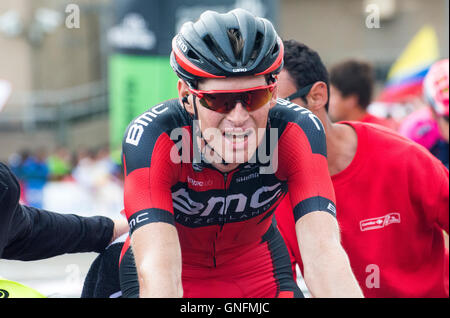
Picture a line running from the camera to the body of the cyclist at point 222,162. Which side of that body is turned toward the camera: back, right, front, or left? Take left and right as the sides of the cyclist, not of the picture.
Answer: front

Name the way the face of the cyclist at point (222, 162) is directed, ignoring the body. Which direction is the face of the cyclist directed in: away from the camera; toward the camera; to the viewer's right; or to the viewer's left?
toward the camera

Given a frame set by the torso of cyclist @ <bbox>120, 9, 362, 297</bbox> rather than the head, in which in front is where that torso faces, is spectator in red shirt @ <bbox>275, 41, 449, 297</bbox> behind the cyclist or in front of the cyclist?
behind

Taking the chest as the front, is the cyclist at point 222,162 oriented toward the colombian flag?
no

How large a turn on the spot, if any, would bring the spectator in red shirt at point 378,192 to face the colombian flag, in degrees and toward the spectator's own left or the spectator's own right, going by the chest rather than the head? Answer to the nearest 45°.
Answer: approximately 135° to the spectator's own right

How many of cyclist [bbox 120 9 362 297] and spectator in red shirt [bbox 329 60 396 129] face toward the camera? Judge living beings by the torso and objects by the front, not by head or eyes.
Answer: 1

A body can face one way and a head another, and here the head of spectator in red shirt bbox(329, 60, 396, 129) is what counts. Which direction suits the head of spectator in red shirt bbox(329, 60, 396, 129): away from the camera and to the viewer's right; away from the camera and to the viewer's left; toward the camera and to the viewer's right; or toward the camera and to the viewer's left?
away from the camera and to the viewer's left

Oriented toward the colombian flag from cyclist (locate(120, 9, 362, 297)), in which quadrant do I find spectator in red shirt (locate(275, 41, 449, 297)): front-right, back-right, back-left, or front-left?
front-right

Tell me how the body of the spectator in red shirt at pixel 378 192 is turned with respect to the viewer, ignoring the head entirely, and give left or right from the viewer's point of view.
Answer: facing the viewer and to the left of the viewer

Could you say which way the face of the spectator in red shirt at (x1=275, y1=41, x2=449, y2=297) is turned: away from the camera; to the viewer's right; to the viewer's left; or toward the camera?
to the viewer's left
